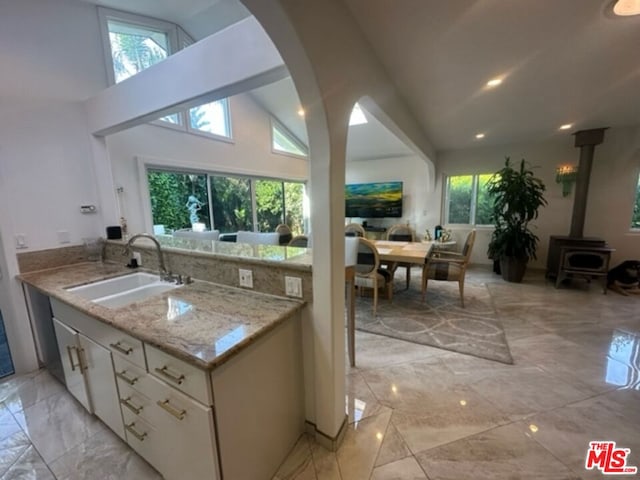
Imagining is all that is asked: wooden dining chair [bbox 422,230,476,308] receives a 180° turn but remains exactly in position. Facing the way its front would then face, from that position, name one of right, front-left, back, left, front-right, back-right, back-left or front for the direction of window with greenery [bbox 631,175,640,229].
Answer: front-left

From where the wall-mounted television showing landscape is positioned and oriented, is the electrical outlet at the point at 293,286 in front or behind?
in front

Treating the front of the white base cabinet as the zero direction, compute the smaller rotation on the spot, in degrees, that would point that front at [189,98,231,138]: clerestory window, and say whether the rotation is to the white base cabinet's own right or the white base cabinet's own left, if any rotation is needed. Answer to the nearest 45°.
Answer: approximately 135° to the white base cabinet's own right

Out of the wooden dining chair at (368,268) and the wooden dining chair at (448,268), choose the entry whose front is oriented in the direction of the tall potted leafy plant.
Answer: the wooden dining chair at (368,268)

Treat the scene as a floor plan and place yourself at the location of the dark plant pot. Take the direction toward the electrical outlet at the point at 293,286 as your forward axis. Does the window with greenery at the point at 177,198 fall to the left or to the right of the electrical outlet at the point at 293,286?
right

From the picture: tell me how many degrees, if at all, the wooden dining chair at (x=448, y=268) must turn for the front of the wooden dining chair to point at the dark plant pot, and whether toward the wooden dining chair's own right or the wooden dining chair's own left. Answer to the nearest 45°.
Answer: approximately 135° to the wooden dining chair's own right

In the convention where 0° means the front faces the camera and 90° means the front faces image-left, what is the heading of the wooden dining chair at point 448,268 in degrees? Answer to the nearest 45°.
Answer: approximately 90°

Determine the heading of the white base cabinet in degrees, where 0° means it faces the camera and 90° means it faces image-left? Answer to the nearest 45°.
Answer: approximately 45°

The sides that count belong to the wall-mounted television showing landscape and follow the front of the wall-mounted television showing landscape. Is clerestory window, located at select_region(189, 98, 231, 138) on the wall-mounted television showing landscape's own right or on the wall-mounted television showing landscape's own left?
on the wall-mounted television showing landscape's own right

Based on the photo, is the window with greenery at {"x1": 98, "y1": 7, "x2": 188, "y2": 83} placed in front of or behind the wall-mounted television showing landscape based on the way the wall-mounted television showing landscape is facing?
in front

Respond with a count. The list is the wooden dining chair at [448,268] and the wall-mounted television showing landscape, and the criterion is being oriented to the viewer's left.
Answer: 1

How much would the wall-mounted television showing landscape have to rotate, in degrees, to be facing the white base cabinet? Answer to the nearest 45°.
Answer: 0° — it already faces it

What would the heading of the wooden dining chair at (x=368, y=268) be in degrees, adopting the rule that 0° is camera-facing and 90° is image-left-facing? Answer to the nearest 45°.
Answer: approximately 225°

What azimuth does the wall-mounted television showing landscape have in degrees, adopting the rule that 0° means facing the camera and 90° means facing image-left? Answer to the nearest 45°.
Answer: approximately 0°

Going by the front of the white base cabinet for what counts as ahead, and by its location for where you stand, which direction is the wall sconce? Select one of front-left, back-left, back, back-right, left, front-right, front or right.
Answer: back-left
